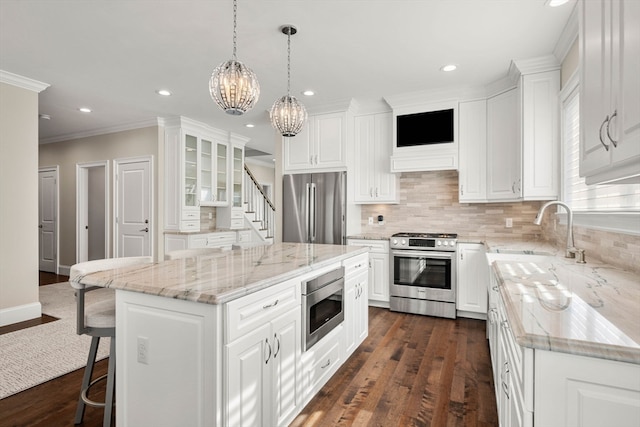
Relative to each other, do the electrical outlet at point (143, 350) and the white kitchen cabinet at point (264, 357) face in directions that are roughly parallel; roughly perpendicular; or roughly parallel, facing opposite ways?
roughly perpendicular

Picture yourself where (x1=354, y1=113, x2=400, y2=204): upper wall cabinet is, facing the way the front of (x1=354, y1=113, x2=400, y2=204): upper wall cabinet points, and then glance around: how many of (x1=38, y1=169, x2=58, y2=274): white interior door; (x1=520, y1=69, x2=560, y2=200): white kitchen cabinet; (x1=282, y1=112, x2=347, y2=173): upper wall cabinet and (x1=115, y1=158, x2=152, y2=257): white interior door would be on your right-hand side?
3

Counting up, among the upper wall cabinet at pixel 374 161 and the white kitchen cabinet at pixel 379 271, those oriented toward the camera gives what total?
2

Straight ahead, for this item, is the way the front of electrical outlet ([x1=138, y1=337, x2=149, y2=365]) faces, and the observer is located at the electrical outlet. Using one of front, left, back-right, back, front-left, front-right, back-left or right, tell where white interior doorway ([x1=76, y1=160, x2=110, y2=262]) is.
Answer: back-right

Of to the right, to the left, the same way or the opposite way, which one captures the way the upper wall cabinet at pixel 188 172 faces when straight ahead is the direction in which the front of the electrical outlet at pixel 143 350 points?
to the left

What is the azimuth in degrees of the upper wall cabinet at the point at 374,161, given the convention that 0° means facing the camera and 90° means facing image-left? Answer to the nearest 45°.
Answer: approximately 0°
